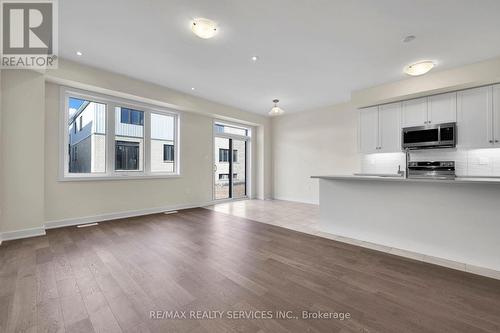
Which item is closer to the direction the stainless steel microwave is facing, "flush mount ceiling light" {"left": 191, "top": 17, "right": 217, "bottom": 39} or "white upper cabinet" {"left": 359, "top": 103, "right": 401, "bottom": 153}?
the flush mount ceiling light

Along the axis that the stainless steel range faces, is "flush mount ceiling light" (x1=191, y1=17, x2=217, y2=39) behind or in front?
in front

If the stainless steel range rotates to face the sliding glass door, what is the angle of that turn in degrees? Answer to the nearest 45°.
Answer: approximately 90° to its right

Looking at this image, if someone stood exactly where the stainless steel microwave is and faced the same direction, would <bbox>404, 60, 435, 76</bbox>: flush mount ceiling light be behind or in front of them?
in front

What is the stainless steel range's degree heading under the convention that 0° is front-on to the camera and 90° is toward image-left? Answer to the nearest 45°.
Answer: approximately 0°

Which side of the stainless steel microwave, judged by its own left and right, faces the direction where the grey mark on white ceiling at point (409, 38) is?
front

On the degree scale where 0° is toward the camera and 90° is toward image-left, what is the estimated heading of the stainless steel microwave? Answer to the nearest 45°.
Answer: approximately 0°

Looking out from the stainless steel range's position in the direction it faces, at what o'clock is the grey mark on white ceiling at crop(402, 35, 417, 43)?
The grey mark on white ceiling is roughly at 12 o'clock from the stainless steel range.

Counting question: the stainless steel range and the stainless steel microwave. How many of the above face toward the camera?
2

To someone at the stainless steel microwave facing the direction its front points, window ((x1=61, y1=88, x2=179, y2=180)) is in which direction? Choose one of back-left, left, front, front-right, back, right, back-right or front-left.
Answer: front-right
